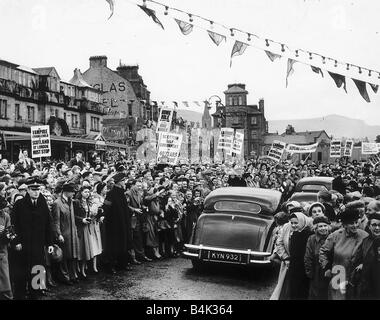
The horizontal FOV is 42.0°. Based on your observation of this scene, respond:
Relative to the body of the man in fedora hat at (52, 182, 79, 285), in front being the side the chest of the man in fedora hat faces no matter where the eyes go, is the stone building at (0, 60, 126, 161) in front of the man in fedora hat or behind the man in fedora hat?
behind

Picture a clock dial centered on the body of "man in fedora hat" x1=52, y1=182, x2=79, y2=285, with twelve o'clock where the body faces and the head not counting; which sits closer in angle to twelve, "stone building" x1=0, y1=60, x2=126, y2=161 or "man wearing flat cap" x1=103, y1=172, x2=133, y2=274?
the man wearing flat cap

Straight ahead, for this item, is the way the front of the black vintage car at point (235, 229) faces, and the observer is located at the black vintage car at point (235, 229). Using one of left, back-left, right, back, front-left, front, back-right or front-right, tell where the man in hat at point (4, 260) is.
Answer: back-left

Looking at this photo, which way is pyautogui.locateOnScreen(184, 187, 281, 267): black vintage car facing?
away from the camera

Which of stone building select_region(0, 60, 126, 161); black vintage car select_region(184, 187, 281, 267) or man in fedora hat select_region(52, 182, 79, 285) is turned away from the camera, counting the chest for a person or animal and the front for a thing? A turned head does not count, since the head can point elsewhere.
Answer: the black vintage car

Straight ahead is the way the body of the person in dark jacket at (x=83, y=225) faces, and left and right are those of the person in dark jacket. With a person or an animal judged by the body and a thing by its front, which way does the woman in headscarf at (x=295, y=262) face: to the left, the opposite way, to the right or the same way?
to the right

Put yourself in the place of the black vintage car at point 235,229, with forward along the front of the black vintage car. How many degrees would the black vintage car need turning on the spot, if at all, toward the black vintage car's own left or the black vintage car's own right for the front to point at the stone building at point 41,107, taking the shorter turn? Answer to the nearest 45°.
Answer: approximately 45° to the black vintage car's own left

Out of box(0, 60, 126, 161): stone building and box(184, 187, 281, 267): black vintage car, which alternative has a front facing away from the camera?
the black vintage car

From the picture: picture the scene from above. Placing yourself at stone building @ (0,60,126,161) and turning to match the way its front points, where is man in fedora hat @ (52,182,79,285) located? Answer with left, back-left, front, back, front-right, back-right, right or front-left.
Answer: front-right

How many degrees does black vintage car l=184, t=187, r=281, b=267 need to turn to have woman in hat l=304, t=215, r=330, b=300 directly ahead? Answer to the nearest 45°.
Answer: approximately 180°

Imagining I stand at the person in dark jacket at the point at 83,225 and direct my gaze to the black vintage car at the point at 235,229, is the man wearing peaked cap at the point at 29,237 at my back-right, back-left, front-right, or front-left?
back-right
